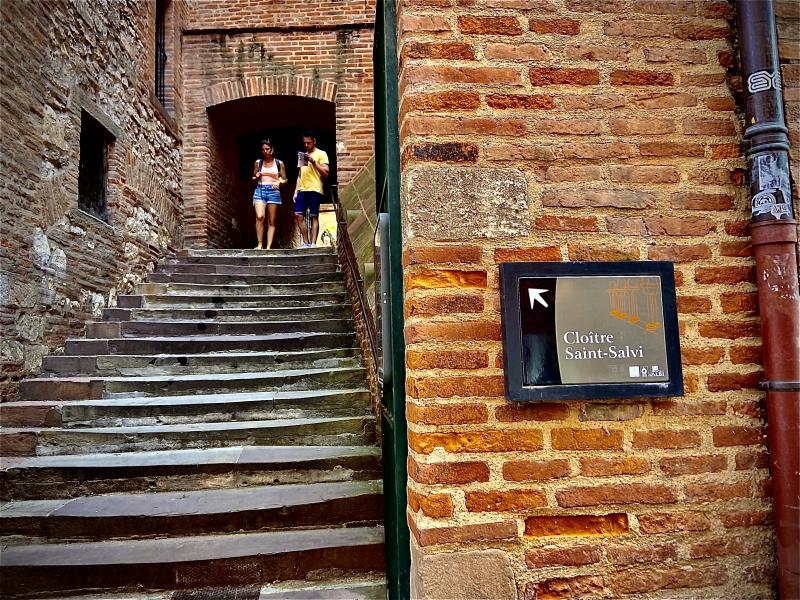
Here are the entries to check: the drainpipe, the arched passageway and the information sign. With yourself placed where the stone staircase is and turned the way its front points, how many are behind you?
1

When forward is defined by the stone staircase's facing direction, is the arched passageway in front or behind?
behind

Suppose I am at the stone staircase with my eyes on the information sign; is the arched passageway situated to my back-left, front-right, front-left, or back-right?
back-left

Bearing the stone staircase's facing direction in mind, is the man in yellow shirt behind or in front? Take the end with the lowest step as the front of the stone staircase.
behind

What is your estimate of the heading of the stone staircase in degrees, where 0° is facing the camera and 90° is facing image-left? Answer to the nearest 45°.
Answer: approximately 0°

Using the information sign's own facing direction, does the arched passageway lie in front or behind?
behind

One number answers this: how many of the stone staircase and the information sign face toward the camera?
2

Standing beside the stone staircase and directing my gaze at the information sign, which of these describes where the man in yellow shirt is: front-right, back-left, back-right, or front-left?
back-left

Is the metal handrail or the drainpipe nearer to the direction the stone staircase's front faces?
the drainpipe

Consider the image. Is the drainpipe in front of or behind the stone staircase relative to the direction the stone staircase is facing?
in front

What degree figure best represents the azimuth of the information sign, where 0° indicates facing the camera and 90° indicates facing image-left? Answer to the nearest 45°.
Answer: approximately 0°
